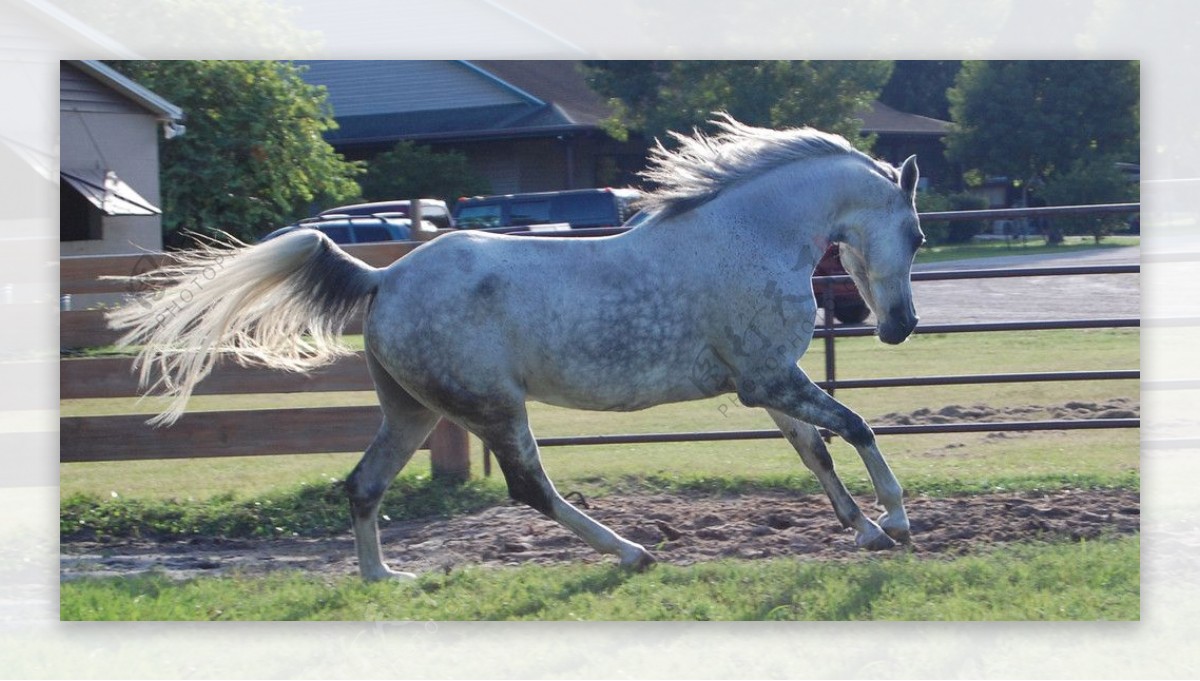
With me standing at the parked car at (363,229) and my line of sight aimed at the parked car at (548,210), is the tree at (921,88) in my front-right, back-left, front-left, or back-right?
front-left

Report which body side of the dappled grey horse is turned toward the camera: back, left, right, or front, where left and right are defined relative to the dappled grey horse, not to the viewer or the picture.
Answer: right

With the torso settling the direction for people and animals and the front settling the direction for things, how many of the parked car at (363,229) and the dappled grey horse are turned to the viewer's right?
1

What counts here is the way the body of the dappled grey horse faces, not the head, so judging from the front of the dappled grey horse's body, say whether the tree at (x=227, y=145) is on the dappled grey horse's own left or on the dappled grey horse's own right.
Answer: on the dappled grey horse's own left

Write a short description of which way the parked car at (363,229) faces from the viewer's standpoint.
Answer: facing to the left of the viewer

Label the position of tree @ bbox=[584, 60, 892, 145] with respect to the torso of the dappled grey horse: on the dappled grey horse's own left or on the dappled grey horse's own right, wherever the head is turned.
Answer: on the dappled grey horse's own left

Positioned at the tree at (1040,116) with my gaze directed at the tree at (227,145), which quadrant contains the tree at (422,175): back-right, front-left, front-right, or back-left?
front-right

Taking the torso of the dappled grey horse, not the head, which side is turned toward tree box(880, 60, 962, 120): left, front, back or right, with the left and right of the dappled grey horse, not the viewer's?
left

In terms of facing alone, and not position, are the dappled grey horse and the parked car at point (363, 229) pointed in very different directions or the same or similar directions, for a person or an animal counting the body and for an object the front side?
very different directions
